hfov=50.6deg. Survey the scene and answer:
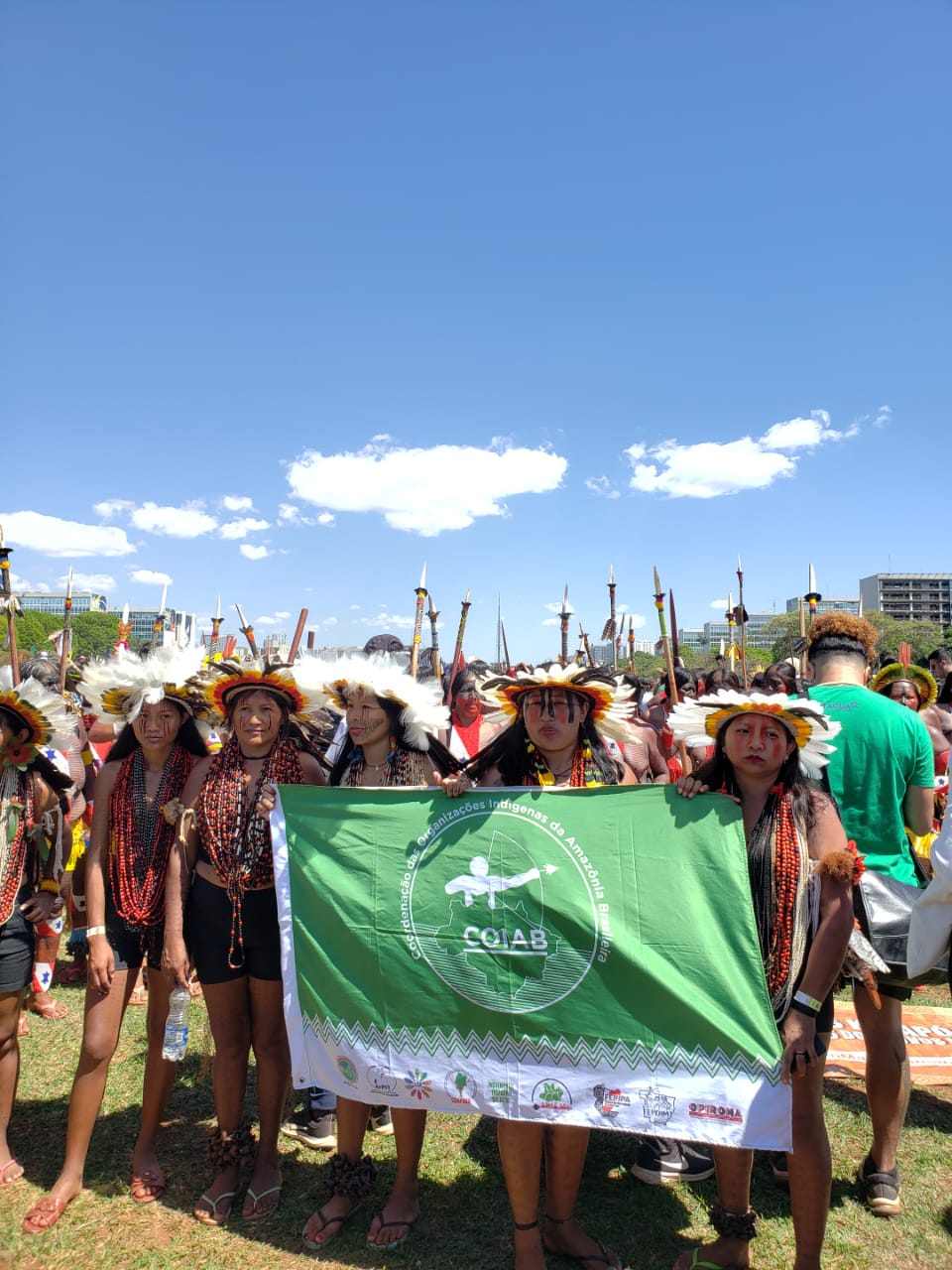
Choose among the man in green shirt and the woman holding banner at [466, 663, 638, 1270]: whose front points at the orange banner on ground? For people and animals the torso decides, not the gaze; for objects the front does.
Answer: the man in green shirt

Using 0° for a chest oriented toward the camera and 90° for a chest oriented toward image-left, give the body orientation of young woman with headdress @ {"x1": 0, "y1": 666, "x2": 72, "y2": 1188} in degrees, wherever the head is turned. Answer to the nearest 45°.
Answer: approximately 45°

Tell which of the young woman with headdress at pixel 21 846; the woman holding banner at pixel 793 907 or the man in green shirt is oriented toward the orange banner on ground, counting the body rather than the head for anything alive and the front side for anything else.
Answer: the man in green shirt

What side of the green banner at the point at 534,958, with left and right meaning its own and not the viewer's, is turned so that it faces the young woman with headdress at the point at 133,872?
right

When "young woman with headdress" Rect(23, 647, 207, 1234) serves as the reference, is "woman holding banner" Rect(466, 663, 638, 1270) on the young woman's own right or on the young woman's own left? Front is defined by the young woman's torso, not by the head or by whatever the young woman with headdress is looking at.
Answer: on the young woman's own left

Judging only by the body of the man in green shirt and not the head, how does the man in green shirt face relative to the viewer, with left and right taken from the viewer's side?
facing away from the viewer

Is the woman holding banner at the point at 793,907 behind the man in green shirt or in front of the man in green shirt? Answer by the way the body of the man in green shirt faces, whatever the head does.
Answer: behind

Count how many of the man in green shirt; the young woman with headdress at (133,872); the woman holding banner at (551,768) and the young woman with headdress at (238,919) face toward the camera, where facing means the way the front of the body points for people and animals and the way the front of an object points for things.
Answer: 3
